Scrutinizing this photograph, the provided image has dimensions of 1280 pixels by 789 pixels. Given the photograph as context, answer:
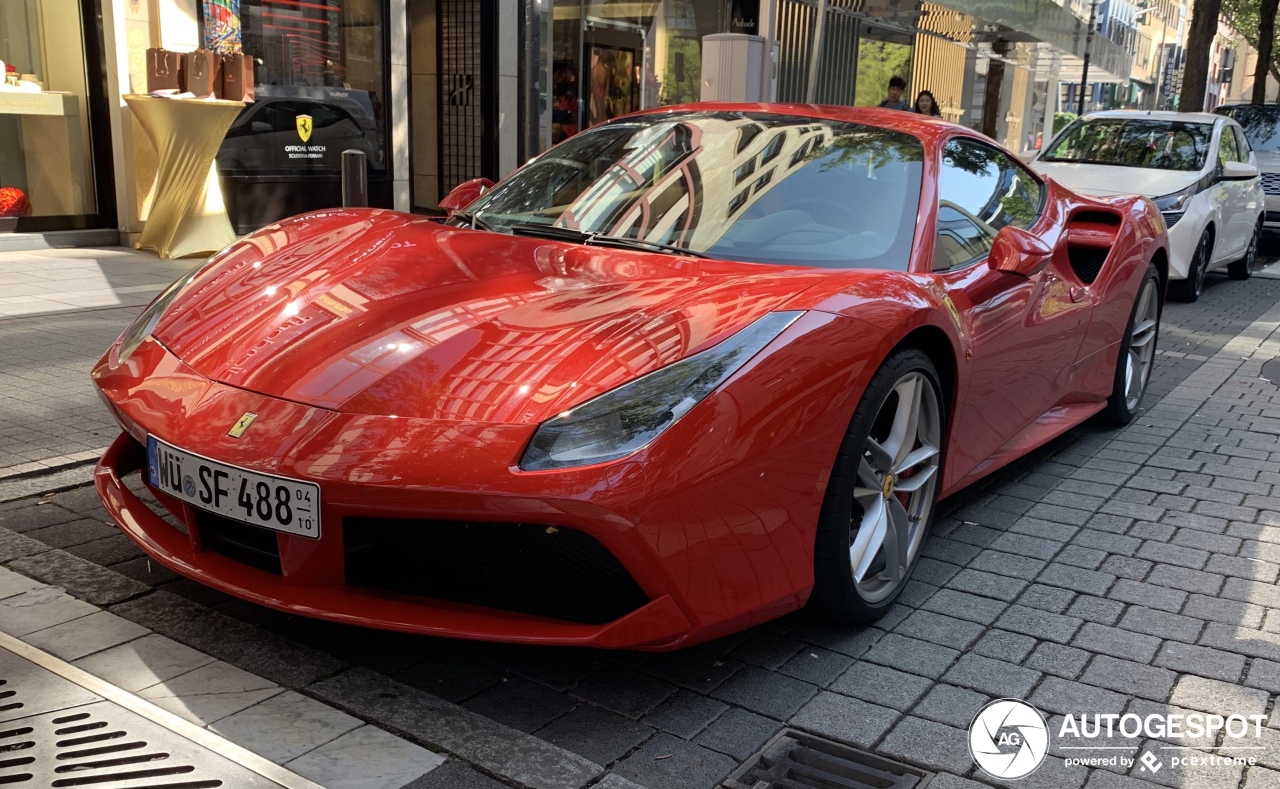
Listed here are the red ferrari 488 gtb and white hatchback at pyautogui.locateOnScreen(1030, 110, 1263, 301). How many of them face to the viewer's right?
0

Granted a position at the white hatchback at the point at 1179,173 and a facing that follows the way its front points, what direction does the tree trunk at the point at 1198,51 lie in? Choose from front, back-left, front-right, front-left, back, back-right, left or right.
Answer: back-right

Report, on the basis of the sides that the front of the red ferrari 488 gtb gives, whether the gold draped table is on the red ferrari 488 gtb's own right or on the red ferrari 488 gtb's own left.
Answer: on the red ferrari 488 gtb's own right

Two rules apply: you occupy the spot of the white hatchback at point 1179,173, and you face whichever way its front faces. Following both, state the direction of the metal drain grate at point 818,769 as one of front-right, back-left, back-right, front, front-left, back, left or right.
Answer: front-left

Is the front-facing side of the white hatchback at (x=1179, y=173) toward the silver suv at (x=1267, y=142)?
no

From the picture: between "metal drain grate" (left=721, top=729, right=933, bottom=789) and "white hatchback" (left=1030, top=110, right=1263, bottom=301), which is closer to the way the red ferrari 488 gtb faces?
the metal drain grate

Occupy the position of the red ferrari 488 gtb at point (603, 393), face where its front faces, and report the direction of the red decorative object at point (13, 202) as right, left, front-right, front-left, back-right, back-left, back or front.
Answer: right

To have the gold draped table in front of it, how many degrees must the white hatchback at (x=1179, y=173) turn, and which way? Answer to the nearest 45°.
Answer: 0° — it already faces it

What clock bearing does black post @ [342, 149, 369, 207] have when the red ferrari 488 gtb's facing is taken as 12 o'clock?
The black post is roughly at 4 o'clock from the red ferrari 488 gtb.

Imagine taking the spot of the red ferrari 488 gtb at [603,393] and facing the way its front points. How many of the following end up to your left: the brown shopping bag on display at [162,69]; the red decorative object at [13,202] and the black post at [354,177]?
0

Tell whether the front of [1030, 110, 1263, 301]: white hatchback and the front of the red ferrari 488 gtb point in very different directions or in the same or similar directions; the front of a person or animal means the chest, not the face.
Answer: same or similar directions

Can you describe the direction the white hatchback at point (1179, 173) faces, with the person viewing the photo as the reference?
facing the viewer and to the left of the viewer

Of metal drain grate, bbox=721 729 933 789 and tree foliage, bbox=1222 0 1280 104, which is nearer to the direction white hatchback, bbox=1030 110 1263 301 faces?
the metal drain grate

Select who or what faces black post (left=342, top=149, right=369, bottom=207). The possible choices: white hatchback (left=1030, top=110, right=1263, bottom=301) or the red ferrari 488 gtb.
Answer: the white hatchback

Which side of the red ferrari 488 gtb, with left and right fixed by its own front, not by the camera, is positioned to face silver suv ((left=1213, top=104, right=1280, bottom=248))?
back

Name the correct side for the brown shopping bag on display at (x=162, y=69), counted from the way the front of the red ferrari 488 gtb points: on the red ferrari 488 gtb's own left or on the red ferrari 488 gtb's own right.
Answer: on the red ferrari 488 gtb's own right
